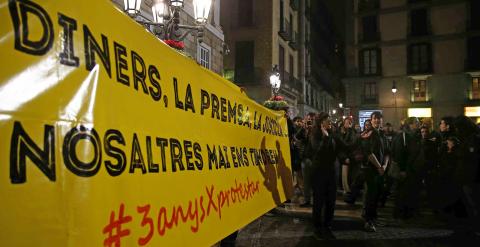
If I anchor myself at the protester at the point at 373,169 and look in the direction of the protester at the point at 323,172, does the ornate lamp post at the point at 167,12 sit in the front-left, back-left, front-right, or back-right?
front-right

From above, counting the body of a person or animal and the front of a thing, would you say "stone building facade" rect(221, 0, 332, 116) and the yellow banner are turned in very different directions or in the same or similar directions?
same or similar directions

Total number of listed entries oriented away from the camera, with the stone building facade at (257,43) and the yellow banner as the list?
0

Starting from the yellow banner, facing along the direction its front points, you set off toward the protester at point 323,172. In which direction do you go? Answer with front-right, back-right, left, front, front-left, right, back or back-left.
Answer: left

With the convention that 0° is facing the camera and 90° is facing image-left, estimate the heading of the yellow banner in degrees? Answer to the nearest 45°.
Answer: approximately 315°

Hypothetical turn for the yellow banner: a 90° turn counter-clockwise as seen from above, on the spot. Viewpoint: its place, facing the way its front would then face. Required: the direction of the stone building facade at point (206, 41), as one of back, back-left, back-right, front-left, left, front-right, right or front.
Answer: front-left

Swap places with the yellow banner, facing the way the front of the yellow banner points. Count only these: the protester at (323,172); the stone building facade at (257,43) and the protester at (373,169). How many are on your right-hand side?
0

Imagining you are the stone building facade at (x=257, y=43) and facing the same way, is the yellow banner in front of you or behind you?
in front

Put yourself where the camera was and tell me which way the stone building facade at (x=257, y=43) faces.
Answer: facing the viewer and to the right of the viewer

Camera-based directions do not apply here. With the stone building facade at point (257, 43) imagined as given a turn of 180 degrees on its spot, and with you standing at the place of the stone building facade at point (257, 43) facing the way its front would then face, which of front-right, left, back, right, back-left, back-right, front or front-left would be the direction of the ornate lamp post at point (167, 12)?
back-left

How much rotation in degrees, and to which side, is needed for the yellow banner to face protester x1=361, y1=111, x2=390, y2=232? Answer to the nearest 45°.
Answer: approximately 90° to its left

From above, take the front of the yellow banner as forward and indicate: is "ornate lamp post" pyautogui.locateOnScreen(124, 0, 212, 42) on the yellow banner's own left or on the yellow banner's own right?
on the yellow banner's own left

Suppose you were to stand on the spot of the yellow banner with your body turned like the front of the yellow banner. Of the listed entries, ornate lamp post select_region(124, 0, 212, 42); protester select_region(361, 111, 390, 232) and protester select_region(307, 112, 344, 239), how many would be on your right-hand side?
0

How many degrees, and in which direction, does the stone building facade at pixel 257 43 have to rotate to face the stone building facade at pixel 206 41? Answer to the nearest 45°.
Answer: approximately 45° to its right
